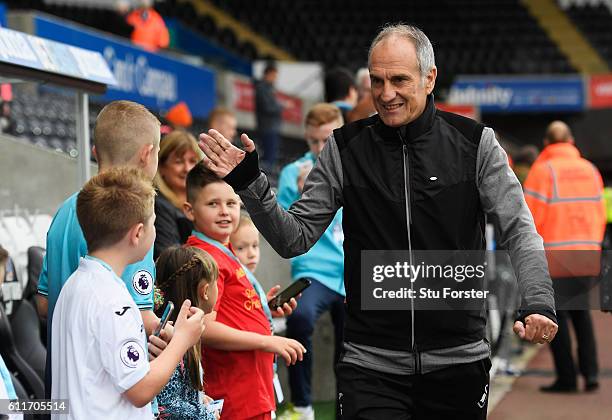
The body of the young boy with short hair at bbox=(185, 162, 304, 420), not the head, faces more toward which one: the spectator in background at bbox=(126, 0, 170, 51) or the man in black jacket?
the man in black jacket

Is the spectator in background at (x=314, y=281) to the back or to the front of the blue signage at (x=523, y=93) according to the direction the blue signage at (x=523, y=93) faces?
to the front

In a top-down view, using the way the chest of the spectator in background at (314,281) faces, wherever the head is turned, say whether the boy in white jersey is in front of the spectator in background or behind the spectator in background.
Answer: in front

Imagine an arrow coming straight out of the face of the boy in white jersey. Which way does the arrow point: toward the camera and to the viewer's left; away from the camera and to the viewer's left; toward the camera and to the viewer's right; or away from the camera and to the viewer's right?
away from the camera and to the viewer's right

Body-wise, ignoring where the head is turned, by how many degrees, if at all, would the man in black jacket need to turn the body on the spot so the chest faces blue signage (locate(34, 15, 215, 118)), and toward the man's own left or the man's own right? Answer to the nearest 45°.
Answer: approximately 180°

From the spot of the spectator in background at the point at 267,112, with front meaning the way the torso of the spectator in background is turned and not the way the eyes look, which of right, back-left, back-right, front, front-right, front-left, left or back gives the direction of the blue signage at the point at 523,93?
front-left

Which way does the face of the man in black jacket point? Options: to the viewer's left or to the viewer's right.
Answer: to the viewer's left

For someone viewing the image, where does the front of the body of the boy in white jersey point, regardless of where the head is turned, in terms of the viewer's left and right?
facing away from the viewer and to the right of the viewer

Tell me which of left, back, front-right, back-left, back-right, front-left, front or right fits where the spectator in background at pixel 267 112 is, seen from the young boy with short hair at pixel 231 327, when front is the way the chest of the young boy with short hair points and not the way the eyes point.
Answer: back-left

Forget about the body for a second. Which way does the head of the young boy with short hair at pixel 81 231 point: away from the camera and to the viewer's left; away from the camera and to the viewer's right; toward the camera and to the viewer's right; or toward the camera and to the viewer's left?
away from the camera and to the viewer's right

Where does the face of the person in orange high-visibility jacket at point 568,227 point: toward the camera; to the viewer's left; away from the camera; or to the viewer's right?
away from the camera

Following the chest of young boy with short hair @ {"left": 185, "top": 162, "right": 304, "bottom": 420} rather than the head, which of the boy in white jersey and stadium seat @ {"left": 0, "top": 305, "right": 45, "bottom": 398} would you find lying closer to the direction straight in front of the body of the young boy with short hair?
the boy in white jersey
